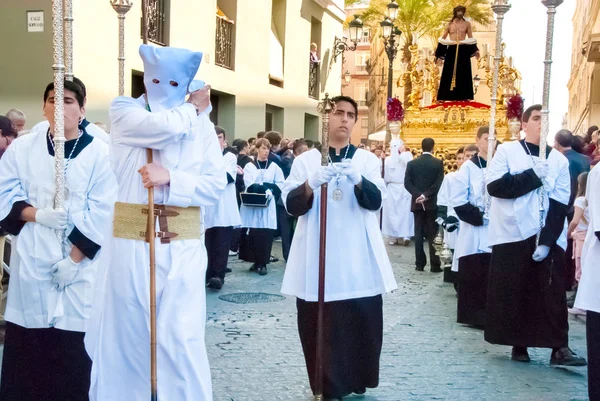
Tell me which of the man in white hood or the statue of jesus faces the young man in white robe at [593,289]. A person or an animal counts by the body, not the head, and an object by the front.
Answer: the statue of jesus

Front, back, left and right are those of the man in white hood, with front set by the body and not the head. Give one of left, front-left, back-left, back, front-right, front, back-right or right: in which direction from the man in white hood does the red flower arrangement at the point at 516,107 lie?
back-left

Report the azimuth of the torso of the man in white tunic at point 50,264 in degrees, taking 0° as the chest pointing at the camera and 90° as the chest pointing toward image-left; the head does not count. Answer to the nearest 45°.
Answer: approximately 0°

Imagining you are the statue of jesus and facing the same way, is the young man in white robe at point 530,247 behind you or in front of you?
in front

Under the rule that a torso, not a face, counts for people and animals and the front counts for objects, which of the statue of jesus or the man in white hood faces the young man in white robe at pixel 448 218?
the statue of jesus

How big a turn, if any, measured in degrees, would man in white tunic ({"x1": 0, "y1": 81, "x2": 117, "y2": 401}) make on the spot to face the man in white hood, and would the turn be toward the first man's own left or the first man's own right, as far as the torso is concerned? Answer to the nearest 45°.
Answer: approximately 45° to the first man's own left

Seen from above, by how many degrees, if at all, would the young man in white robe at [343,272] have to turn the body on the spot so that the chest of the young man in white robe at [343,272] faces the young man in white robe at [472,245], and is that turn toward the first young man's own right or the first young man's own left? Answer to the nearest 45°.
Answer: approximately 135° to the first young man's own left

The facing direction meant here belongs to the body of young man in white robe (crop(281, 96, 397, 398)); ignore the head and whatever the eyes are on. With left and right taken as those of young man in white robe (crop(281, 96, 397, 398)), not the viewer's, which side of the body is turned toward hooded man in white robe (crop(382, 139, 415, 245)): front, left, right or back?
back

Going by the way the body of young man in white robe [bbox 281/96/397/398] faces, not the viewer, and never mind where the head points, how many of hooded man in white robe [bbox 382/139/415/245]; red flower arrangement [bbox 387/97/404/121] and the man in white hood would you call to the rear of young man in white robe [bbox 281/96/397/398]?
2
